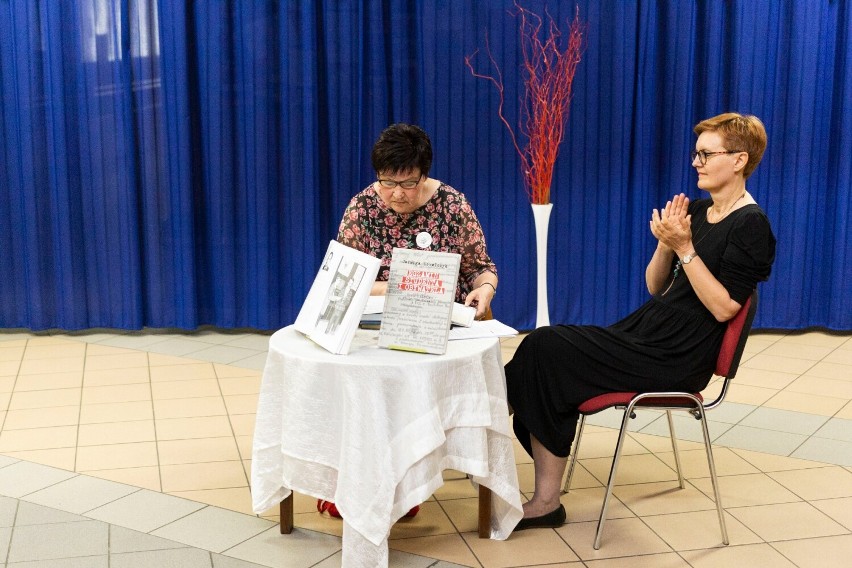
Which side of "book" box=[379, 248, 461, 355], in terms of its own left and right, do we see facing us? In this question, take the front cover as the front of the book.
front

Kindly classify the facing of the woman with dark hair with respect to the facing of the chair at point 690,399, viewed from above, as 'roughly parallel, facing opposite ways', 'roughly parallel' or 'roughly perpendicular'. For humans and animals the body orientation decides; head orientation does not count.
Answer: roughly perpendicular

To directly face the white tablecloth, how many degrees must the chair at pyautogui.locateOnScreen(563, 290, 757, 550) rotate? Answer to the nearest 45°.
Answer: approximately 45° to its left

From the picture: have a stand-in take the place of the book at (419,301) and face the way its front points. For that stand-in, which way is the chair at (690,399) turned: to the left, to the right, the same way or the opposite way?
to the right

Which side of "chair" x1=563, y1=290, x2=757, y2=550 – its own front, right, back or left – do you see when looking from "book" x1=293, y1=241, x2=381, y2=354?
front

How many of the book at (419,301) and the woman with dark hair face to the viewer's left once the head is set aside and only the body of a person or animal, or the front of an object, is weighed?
0

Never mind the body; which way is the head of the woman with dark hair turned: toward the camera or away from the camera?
toward the camera

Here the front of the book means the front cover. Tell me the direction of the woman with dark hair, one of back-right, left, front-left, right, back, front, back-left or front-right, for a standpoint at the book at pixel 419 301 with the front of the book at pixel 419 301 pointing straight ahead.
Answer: back

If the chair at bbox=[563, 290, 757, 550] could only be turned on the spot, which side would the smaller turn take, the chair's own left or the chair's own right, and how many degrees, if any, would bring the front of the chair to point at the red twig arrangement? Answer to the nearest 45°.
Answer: approximately 90° to the chair's own right

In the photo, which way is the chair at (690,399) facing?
to the viewer's left

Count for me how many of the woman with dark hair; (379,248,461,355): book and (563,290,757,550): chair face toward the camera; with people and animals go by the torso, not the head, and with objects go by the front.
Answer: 2

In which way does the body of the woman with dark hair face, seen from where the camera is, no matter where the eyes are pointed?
toward the camera

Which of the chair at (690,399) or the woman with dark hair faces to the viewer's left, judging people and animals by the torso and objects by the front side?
the chair

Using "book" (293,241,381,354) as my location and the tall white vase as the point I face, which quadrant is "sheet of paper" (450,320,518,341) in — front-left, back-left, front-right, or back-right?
front-right
